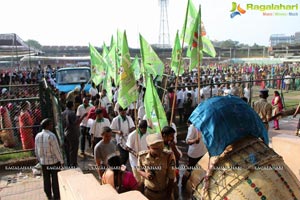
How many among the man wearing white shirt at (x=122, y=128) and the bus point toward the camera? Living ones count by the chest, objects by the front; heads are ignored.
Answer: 2

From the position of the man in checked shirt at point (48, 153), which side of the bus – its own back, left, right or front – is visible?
front

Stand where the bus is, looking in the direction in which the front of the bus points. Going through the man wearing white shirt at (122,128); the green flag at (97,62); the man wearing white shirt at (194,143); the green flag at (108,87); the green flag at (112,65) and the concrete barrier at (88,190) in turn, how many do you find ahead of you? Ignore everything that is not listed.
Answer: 6

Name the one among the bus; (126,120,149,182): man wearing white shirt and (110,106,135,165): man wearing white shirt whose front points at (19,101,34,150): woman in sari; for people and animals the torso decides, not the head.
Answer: the bus

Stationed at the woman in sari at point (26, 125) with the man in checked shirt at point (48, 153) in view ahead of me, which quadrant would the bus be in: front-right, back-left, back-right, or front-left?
back-left

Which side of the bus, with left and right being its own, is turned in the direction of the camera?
front

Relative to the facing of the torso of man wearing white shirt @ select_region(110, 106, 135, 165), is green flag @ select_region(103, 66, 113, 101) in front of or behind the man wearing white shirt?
behind

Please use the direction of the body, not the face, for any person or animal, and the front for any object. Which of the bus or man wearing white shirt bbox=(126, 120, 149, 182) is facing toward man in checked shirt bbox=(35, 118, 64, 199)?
the bus

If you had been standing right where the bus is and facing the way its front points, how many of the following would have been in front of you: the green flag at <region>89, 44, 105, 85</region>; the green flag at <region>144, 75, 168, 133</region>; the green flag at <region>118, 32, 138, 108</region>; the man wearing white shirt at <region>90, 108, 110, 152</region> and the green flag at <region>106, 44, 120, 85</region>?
5

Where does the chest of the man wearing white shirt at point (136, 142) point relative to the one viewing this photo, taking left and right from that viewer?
facing the viewer and to the right of the viewer

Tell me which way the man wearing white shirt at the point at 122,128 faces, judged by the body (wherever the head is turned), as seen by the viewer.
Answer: toward the camera
